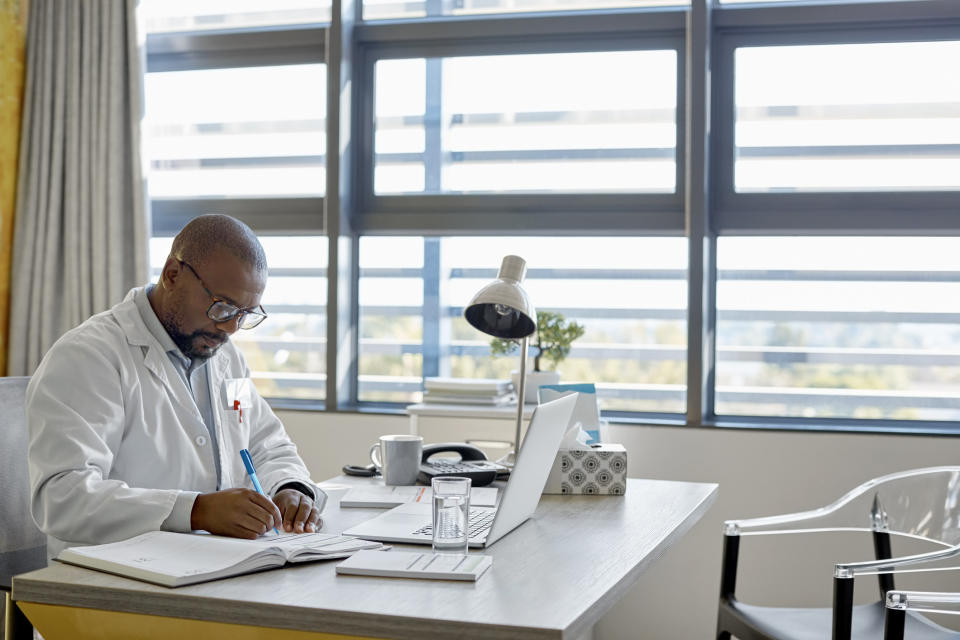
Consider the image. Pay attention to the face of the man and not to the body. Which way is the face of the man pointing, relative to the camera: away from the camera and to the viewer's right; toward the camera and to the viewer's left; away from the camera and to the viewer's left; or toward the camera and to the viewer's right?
toward the camera and to the viewer's right

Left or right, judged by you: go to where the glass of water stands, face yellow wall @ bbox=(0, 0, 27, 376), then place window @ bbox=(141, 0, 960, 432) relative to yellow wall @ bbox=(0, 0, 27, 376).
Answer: right

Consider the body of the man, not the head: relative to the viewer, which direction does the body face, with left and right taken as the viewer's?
facing the viewer and to the right of the viewer

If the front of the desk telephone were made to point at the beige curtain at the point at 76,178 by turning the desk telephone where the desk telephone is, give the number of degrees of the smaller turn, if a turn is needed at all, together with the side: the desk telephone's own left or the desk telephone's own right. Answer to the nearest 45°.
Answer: approximately 45° to the desk telephone's own right

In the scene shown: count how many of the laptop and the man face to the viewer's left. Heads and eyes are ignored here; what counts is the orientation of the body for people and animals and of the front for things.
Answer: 1

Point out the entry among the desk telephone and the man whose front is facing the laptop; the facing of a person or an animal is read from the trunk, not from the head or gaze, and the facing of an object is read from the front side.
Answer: the man

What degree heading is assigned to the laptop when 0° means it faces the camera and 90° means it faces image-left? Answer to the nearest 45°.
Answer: approximately 90°

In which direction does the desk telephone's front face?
to the viewer's left

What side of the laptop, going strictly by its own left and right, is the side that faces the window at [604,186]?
right

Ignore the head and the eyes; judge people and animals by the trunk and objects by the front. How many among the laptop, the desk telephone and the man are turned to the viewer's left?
2

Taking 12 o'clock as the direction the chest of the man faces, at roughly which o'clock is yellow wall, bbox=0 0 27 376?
The yellow wall is roughly at 7 o'clock from the man.

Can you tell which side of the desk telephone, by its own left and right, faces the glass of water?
left

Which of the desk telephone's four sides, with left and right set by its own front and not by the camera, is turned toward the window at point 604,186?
right

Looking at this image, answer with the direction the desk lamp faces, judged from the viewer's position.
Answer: facing the viewer and to the left of the viewer
